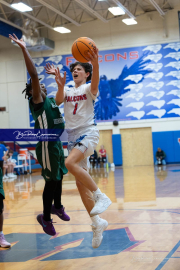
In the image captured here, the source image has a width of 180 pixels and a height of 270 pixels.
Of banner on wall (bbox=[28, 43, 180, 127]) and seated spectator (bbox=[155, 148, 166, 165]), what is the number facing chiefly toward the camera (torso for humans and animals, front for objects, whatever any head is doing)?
2

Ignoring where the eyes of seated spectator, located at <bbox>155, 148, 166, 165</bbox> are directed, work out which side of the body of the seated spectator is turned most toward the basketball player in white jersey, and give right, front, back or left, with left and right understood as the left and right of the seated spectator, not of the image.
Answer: front

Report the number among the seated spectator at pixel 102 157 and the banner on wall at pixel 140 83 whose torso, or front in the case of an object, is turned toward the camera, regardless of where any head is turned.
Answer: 2

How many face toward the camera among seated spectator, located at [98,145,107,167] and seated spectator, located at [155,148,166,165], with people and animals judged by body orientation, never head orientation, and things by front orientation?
2

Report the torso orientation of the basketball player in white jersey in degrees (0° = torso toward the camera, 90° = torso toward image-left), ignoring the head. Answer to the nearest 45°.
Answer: approximately 45°

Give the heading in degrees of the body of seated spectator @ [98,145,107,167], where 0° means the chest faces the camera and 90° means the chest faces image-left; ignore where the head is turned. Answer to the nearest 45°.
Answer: approximately 0°

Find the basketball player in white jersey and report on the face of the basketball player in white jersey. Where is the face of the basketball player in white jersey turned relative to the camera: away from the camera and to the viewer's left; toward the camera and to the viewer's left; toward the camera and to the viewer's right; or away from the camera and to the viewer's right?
toward the camera and to the viewer's left
